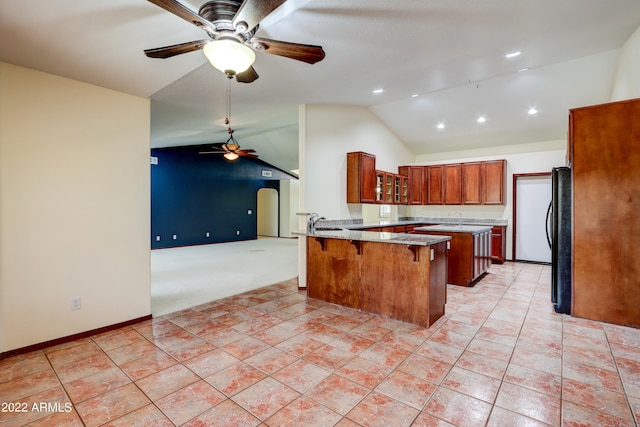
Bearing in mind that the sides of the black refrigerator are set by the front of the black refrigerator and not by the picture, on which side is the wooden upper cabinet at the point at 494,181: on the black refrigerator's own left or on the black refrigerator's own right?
on the black refrigerator's own right

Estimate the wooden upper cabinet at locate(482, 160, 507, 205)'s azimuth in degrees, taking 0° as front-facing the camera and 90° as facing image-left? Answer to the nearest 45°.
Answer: approximately 0°

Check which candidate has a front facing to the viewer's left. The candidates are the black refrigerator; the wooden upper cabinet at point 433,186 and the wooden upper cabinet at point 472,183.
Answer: the black refrigerator

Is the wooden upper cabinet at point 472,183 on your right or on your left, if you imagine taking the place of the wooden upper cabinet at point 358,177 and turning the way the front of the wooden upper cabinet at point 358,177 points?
on your left

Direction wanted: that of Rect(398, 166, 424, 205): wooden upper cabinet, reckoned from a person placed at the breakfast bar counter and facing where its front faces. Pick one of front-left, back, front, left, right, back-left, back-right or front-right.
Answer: back-right

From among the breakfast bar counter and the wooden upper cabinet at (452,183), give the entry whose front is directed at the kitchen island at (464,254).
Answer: the wooden upper cabinet

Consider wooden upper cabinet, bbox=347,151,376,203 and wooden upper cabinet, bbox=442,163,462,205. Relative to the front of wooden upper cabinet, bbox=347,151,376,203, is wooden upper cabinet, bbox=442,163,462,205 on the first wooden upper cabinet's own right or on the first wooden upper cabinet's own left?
on the first wooden upper cabinet's own left

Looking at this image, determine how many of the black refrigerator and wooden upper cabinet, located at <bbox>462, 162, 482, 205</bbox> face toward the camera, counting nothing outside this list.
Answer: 1

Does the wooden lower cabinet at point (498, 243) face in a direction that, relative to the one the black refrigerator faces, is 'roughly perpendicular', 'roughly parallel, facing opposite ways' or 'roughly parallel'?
roughly perpendicular

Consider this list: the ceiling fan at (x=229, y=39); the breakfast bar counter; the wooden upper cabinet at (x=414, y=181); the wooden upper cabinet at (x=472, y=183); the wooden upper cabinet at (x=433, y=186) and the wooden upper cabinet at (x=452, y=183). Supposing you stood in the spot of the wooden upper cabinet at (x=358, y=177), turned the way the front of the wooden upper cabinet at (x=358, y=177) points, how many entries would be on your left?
4

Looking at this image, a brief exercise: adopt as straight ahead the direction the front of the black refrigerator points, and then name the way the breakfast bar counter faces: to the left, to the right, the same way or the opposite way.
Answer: to the left

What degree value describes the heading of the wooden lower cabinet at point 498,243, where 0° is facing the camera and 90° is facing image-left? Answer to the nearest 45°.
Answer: approximately 0°

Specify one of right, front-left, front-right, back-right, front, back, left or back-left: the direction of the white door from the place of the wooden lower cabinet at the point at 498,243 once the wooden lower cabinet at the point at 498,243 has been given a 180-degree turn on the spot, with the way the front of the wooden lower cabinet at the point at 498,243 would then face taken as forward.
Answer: front-right

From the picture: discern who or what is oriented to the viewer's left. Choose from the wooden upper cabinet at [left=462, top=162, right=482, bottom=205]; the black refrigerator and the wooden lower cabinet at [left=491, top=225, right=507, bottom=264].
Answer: the black refrigerator

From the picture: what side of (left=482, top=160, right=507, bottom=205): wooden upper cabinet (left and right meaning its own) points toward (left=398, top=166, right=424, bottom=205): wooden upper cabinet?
right

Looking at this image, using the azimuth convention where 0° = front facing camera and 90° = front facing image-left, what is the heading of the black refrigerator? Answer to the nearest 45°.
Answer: approximately 90°
